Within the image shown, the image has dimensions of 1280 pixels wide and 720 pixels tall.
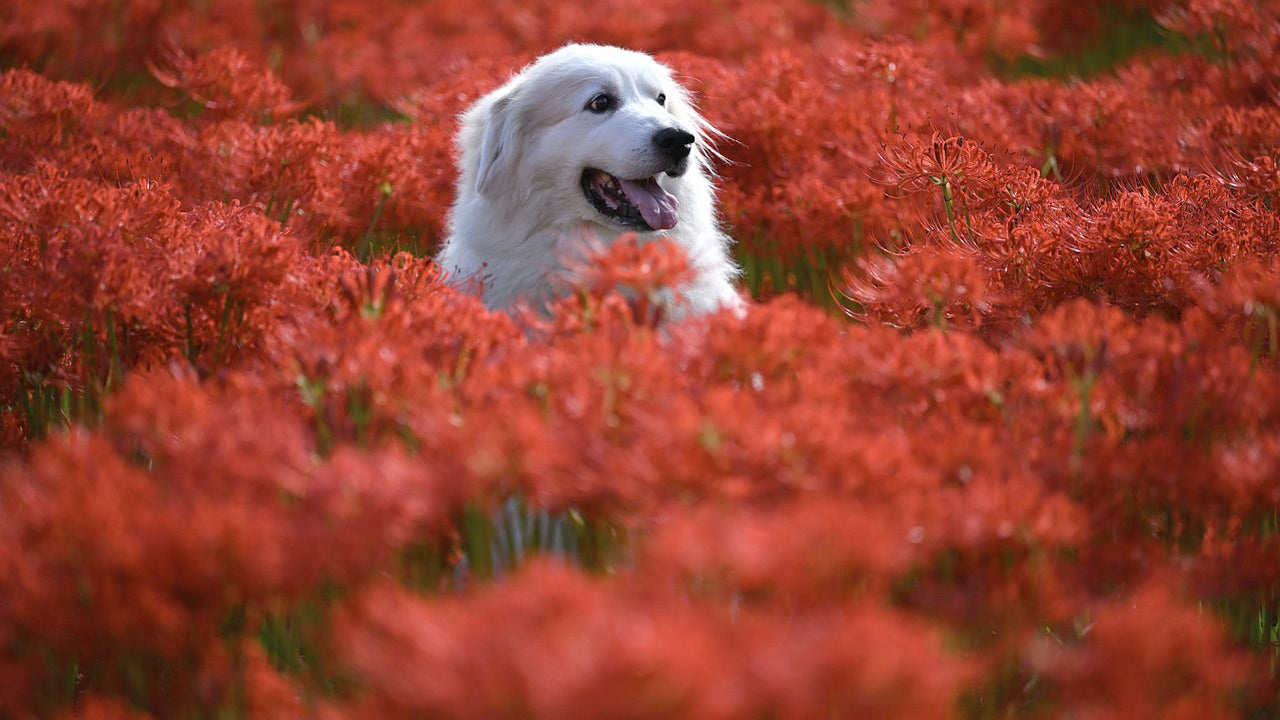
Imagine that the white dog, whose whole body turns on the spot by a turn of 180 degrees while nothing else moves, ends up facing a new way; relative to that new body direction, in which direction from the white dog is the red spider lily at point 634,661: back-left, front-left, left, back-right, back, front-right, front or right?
back-left

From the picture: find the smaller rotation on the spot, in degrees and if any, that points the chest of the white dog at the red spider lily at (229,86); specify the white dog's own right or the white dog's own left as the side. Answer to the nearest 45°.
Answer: approximately 180°

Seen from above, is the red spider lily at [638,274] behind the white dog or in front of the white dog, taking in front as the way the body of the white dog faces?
in front

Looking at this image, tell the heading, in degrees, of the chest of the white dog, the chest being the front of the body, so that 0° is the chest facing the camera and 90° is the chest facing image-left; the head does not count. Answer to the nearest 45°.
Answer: approximately 315°
